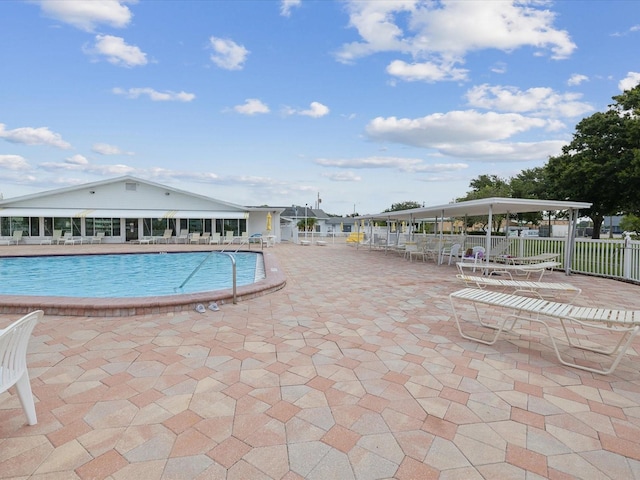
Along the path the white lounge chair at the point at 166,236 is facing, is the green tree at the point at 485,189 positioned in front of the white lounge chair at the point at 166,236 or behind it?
behind

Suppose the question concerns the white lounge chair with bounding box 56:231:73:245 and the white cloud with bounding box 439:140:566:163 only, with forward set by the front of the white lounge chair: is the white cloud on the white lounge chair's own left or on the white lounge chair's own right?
on the white lounge chair's own left

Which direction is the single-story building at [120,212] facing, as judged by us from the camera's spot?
facing the viewer

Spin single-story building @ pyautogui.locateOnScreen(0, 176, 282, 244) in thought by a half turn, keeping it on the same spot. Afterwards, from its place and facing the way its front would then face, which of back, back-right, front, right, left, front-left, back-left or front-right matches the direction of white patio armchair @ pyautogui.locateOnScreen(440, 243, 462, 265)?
back-right

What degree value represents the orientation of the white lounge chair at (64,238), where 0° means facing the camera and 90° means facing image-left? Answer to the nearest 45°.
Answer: approximately 45°

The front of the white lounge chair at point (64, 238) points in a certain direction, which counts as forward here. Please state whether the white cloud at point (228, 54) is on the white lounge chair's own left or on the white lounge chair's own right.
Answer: on the white lounge chair's own left

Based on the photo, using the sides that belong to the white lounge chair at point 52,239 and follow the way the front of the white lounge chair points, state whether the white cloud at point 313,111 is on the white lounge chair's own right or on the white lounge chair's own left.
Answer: on the white lounge chair's own left

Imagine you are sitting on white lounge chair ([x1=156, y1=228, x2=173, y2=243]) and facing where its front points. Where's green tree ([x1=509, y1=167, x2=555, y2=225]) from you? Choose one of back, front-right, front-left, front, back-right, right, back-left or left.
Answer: back-left

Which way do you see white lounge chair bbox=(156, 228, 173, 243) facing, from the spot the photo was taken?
facing the viewer and to the left of the viewer

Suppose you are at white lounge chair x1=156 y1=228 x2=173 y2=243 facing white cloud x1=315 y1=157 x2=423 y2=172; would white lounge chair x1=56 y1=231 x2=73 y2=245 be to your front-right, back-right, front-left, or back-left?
back-left

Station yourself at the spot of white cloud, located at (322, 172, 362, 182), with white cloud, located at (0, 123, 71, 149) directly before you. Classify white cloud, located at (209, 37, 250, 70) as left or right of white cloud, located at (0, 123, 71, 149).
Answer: left
